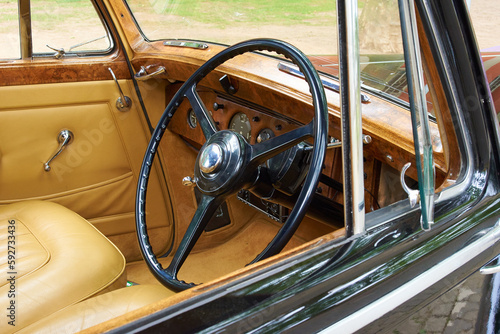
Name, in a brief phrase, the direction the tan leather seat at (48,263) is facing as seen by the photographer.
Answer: facing away from the viewer and to the right of the viewer
